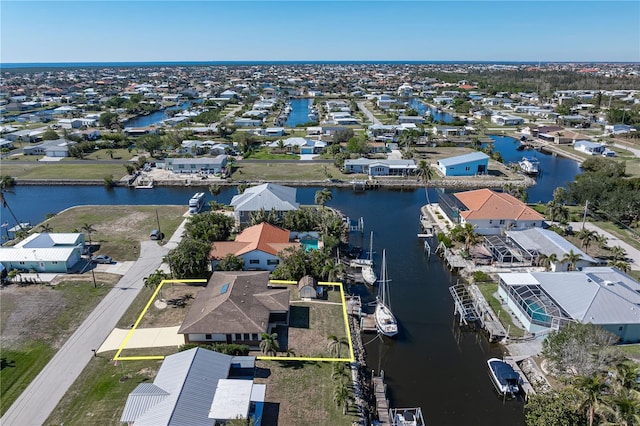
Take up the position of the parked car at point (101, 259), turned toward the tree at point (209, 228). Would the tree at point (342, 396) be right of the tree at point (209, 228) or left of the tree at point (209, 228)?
right

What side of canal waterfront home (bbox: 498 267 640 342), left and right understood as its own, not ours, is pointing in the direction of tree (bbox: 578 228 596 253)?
left

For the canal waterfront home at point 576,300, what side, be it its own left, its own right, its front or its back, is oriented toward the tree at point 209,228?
back

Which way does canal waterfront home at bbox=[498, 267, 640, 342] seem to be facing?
to the viewer's right

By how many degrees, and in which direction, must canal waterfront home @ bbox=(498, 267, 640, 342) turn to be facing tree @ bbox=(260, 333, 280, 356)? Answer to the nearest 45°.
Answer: approximately 135° to its right

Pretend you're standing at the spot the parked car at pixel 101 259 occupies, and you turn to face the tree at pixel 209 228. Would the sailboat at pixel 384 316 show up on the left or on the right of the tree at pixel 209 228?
right

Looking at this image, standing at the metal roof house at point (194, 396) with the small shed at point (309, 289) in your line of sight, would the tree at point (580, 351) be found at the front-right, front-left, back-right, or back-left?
front-right

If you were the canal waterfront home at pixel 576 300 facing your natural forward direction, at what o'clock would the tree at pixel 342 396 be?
The tree is roughly at 4 o'clock from the canal waterfront home.

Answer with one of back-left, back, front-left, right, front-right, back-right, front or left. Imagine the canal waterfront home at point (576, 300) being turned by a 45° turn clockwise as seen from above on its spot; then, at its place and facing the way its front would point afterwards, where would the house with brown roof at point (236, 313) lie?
right

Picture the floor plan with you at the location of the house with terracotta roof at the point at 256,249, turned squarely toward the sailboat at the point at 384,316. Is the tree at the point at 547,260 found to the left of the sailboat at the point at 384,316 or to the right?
left

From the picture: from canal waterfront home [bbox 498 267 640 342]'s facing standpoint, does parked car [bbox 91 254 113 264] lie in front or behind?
behind

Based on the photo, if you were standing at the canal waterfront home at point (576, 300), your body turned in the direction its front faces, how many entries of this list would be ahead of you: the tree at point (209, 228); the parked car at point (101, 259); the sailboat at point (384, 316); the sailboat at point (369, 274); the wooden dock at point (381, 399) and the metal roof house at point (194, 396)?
0

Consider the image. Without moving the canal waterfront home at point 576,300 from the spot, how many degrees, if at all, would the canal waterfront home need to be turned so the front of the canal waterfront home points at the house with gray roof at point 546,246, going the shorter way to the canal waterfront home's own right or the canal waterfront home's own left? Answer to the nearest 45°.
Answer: approximately 90° to the canal waterfront home's own left

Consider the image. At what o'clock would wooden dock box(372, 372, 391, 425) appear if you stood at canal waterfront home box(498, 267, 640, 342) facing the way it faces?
The wooden dock is roughly at 4 o'clock from the canal waterfront home.

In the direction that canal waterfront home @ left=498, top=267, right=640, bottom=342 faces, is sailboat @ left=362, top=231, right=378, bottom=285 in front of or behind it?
behind

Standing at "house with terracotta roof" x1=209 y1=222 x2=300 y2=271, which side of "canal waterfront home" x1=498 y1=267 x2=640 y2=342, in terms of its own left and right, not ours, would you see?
back

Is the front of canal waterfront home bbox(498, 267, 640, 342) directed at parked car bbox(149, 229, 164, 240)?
no

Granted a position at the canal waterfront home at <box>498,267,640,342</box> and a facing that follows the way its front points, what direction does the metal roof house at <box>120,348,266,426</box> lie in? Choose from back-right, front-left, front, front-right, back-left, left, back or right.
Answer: back-right

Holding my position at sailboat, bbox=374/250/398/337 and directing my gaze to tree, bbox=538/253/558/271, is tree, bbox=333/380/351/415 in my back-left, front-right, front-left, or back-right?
back-right

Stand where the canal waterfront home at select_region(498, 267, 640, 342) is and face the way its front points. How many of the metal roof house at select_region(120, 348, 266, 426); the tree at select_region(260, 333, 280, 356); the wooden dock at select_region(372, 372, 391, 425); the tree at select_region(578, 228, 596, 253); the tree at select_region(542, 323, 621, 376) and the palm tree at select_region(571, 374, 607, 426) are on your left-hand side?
1
